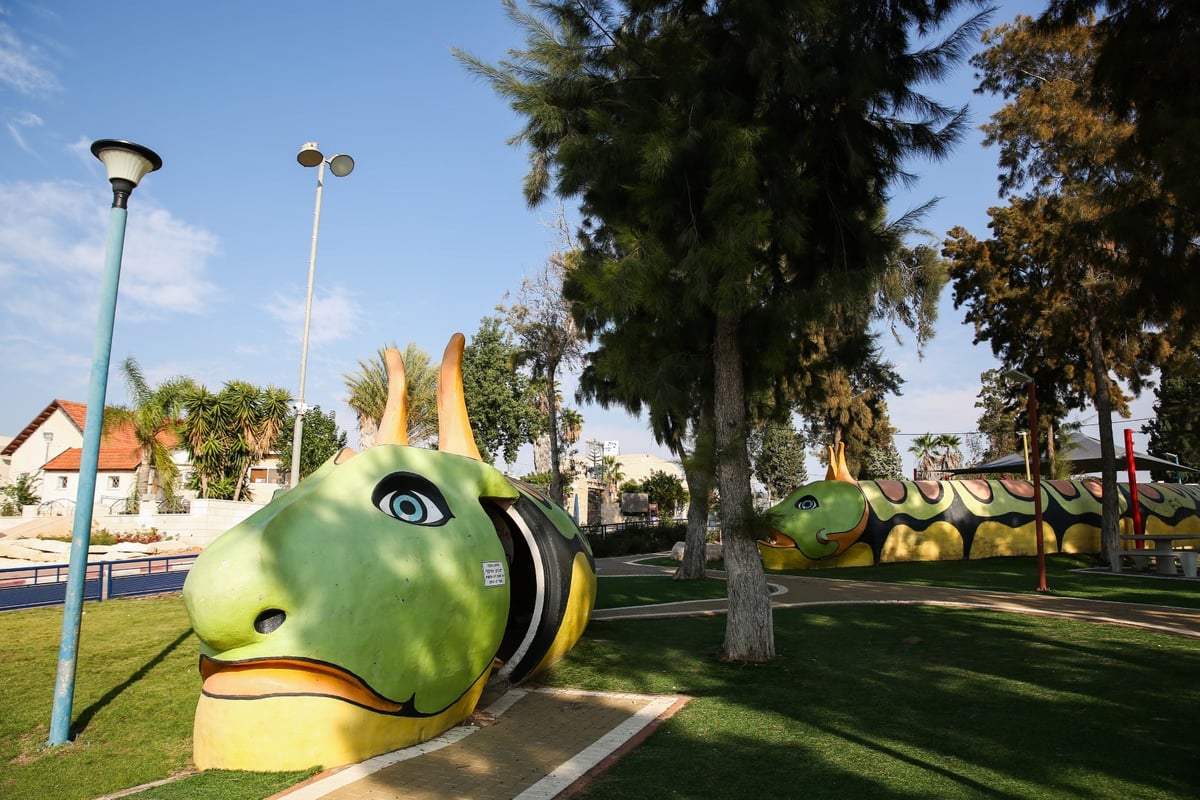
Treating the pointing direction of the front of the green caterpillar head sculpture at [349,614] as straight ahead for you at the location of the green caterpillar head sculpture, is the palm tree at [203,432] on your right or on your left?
on your right

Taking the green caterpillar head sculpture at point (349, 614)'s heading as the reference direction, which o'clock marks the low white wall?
The low white wall is roughly at 4 o'clock from the green caterpillar head sculpture.

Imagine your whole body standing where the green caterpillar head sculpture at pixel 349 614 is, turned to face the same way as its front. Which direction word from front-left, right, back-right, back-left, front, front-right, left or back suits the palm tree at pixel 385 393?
back-right

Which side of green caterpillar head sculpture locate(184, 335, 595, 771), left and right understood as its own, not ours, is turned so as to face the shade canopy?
back

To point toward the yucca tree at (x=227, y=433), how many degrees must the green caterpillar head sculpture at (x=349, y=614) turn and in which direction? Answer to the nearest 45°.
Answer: approximately 135° to its right

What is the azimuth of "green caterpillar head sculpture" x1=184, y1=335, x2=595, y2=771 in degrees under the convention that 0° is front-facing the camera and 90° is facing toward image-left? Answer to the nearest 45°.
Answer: approximately 45°

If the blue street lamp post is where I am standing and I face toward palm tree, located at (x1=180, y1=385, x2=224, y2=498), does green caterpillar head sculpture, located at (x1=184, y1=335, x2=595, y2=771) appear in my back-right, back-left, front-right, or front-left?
back-right

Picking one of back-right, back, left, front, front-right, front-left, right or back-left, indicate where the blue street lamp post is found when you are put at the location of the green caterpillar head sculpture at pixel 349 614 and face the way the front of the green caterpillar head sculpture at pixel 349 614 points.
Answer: right

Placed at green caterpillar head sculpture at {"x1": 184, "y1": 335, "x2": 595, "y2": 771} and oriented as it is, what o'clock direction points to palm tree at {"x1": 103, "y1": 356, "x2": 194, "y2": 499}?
The palm tree is roughly at 4 o'clock from the green caterpillar head sculpture.

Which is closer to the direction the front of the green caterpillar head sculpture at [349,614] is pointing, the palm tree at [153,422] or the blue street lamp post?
the blue street lamp post

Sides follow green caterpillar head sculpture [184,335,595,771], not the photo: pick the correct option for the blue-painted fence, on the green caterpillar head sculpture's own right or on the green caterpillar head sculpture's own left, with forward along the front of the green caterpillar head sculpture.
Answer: on the green caterpillar head sculpture's own right
